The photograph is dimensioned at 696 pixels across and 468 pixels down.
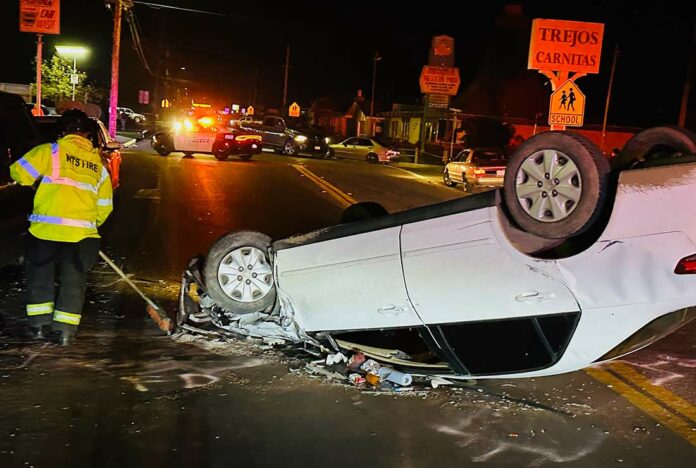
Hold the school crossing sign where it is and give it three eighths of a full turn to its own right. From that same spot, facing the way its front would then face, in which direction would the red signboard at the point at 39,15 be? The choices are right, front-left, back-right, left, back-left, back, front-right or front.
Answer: front-left

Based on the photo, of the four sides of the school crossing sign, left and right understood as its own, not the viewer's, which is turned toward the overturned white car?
front

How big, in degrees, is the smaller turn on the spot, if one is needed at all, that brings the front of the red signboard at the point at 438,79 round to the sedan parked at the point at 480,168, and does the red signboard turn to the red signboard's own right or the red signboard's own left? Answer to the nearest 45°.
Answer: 0° — it already faces it

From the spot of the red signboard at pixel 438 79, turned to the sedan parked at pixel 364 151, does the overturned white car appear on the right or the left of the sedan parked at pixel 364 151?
left

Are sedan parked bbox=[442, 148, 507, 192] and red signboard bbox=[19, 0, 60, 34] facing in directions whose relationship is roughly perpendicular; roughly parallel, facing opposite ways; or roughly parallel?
roughly parallel, facing opposite ways

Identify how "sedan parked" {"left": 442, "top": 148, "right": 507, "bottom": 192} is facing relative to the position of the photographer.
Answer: facing away from the viewer and to the left of the viewer

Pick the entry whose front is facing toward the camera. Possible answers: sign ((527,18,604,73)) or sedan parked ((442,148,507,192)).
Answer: the sign

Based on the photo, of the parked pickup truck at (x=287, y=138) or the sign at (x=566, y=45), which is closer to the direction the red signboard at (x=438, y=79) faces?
the sign

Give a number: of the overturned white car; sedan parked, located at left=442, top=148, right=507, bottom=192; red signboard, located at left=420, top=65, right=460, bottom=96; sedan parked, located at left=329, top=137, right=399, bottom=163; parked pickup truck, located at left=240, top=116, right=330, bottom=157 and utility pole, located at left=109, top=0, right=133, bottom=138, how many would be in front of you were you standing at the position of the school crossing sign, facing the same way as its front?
1

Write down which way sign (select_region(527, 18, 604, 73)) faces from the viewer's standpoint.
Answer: facing the viewer

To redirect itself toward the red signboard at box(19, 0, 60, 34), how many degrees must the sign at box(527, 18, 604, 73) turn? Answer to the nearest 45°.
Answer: approximately 90° to its right

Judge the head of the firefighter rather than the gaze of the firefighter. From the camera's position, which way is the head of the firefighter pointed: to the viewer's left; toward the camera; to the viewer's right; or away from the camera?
away from the camera

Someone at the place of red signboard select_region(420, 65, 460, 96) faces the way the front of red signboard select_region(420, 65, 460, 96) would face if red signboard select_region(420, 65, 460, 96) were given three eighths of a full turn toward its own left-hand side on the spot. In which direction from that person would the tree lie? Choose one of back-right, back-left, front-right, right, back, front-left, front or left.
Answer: back-left

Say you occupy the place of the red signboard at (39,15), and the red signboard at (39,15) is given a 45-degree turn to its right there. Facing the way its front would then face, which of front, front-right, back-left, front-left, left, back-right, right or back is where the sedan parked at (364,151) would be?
back

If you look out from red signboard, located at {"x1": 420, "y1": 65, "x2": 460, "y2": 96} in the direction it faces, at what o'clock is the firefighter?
The firefighter is roughly at 12 o'clock from the red signboard.

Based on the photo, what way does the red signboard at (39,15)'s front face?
toward the camera
